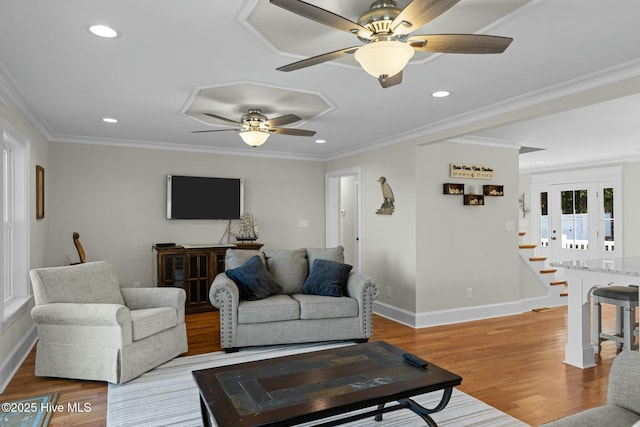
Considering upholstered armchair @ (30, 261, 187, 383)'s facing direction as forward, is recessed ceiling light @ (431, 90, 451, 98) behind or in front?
in front

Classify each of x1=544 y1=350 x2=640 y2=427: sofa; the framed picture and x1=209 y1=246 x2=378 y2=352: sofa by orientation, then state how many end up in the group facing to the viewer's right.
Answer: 1

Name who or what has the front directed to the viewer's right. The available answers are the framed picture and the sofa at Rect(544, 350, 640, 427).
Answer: the framed picture

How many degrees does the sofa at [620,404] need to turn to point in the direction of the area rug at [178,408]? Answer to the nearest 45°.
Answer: approximately 45° to its right

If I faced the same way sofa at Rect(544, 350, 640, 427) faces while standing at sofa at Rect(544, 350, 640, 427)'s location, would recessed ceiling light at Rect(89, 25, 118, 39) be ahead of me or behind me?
ahead

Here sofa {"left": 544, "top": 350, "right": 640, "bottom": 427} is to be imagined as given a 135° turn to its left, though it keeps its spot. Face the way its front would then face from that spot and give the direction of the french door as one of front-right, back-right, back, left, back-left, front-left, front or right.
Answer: left

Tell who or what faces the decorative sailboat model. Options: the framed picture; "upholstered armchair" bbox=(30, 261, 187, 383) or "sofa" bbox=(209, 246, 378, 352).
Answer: the framed picture

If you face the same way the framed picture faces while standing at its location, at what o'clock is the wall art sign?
The wall art sign is roughly at 1 o'clock from the framed picture.

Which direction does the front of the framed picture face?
to the viewer's right

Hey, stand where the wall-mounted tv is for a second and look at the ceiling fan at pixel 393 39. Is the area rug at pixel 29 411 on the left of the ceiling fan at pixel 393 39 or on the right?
right

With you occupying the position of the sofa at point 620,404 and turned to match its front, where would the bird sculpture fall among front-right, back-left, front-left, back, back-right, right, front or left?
right

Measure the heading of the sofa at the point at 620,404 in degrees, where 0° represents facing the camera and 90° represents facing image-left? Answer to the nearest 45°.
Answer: approximately 45°

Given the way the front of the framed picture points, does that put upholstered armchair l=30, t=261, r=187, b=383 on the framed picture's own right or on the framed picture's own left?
on the framed picture's own right
